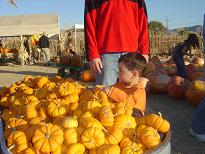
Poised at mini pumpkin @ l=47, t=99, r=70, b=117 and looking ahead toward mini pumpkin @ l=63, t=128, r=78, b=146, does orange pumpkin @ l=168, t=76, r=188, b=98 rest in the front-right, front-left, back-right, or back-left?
back-left

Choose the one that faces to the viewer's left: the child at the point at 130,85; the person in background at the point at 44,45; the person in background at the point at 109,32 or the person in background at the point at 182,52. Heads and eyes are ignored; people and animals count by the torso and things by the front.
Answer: the child

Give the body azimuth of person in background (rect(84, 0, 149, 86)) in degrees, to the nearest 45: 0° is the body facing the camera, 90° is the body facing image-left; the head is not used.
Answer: approximately 0°

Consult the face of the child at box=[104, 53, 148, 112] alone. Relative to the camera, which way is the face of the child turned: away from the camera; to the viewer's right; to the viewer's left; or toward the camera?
to the viewer's left

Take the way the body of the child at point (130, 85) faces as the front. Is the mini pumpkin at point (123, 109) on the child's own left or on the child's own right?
on the child's own left

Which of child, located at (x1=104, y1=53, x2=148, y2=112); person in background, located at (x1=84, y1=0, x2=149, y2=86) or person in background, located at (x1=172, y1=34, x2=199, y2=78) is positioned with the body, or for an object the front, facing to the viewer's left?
the child

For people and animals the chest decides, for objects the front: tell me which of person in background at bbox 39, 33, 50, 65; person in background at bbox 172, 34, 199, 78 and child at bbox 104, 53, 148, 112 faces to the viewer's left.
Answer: the child

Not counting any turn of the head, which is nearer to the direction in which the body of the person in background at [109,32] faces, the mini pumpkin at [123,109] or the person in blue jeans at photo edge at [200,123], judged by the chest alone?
the mini pumpkin

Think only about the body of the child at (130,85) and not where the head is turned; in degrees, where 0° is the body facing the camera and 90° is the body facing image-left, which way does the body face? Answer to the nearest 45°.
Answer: approximately 90°
